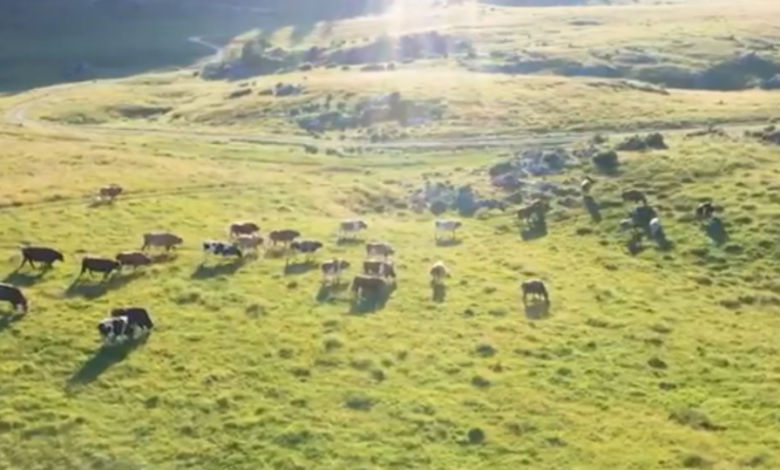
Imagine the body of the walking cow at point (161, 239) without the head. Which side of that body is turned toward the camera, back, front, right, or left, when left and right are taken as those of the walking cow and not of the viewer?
right

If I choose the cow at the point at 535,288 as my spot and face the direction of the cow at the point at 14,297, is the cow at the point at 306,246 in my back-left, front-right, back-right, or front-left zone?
front-right

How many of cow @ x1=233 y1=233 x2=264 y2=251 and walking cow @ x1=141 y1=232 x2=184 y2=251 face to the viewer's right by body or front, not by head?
2

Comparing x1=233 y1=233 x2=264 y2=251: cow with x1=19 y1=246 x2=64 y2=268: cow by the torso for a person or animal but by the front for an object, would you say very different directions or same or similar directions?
same or similar directions
